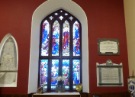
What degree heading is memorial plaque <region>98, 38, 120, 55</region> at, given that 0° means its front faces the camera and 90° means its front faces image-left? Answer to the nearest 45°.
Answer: approximately 0°

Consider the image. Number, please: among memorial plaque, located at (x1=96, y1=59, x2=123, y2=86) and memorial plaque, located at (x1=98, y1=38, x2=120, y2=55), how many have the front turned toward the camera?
2

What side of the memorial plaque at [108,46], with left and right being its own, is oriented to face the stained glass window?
right

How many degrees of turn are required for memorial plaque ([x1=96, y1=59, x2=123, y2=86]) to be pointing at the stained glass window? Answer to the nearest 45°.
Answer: approximately 90° to its right
